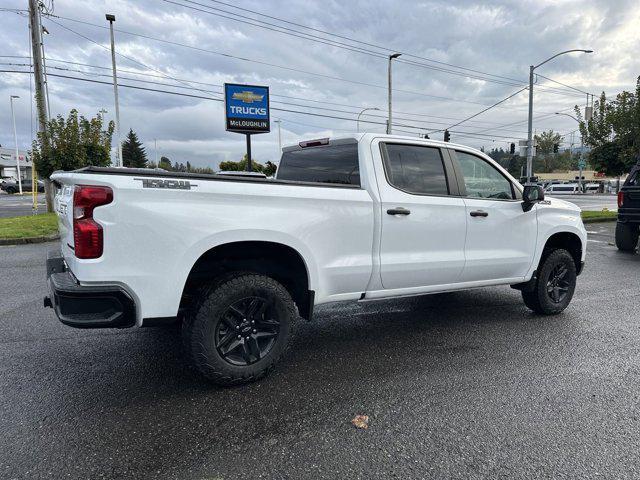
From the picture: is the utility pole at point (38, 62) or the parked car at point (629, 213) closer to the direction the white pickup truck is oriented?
the parked car

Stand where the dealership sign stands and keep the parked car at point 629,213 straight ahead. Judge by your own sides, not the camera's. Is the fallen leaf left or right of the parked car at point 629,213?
right

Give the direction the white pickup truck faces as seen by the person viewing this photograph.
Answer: facing away from the viewer and to the right of the viewer

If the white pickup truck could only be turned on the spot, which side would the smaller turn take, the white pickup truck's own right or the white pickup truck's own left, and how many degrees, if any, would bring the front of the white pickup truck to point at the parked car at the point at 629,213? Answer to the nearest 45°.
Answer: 0° — it already faces it

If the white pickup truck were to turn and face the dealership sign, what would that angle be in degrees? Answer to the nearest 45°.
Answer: approximately 45° to its left

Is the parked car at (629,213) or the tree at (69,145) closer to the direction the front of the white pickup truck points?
the parked car

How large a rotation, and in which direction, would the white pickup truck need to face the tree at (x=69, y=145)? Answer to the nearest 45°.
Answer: approximately 90° to its left

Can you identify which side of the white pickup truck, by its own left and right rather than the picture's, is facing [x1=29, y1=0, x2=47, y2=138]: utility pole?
left

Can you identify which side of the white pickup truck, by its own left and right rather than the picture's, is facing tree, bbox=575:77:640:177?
front
